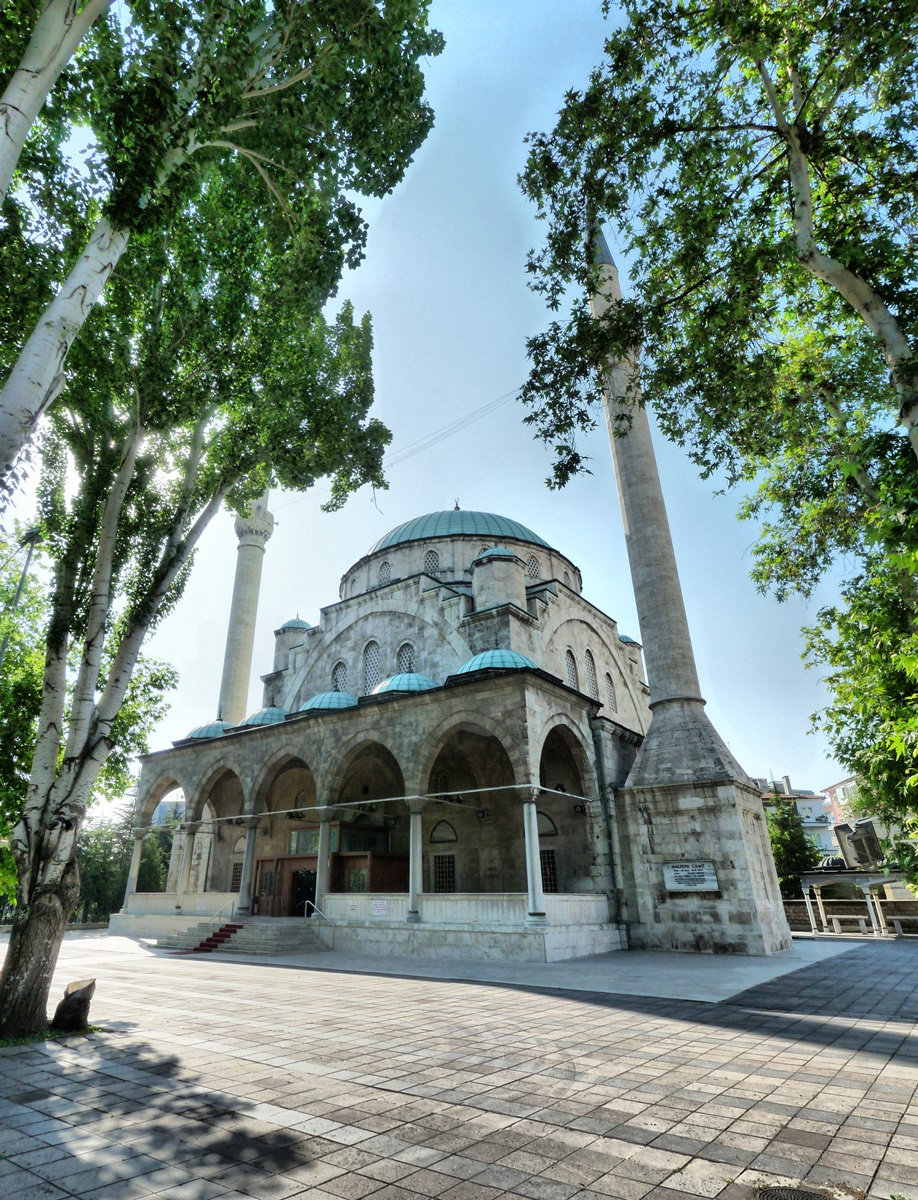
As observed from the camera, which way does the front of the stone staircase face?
facing the viewer and to the left of the viewer

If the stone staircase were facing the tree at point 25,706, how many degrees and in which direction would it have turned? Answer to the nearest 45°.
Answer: approximately 45° to its right

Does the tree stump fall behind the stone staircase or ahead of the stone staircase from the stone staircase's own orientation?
ahead

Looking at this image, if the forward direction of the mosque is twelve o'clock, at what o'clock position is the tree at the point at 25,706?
The tree is roughly at 1 o'clock from the mosque.

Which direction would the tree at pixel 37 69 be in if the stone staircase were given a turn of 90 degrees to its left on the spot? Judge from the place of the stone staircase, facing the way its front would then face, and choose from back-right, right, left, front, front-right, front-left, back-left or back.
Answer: front-right

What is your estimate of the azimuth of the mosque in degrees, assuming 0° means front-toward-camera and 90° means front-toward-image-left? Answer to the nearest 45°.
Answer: approximately 45°

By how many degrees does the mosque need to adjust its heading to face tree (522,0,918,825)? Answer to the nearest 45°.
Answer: approximately 45° to its left

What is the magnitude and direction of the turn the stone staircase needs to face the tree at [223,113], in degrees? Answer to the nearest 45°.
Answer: approximately 45° to its left

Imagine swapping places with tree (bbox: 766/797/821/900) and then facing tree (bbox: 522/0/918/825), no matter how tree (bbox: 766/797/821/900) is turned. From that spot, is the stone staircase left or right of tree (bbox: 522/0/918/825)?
right

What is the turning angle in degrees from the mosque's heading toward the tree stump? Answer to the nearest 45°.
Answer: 0° — it already faces it

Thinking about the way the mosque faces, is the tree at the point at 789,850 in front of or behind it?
behind

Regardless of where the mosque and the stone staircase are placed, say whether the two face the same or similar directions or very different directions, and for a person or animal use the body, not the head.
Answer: same or similar directions

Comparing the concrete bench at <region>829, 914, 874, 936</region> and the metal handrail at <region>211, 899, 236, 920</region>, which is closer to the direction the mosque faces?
the metal handrail
